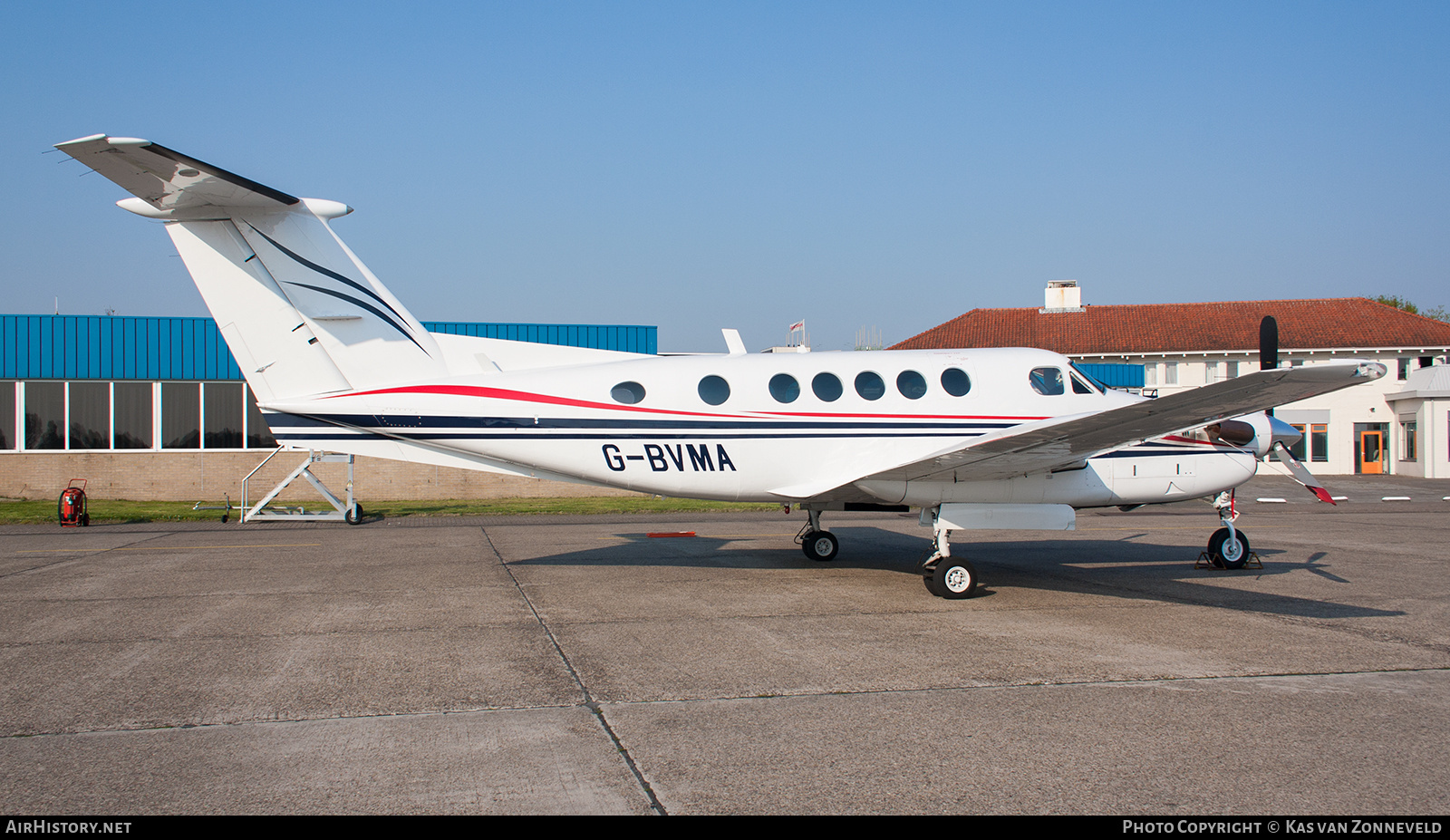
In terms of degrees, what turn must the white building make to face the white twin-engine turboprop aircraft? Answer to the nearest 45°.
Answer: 0° — it already faces it

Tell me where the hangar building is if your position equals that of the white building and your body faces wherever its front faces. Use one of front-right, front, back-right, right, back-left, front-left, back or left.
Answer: front-right

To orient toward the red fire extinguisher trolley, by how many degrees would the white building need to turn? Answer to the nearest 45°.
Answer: approximately 45° to its right

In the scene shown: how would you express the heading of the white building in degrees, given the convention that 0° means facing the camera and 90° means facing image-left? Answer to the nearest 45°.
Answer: approximately 0°
